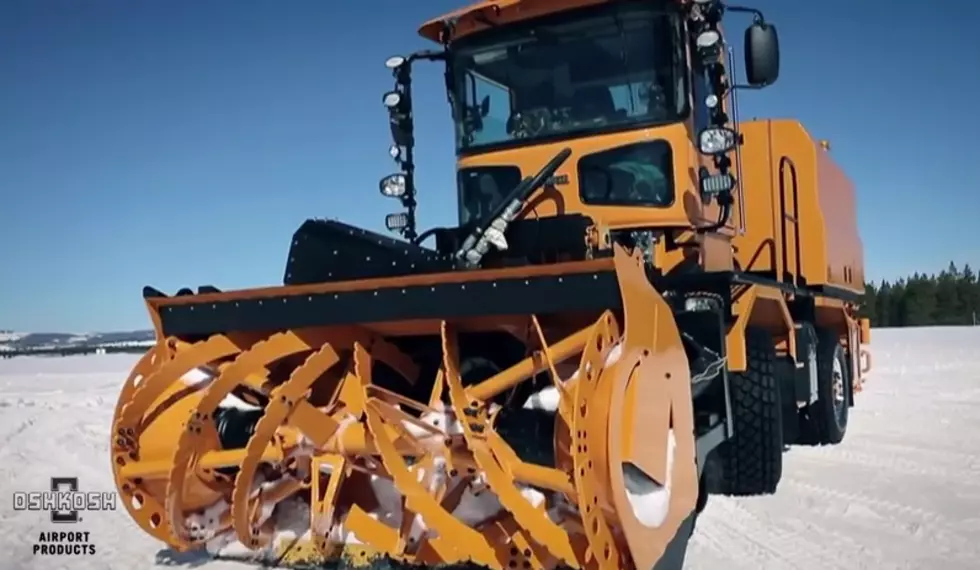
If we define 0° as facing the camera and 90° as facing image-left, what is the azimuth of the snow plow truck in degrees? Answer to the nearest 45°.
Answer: approximately 45°
